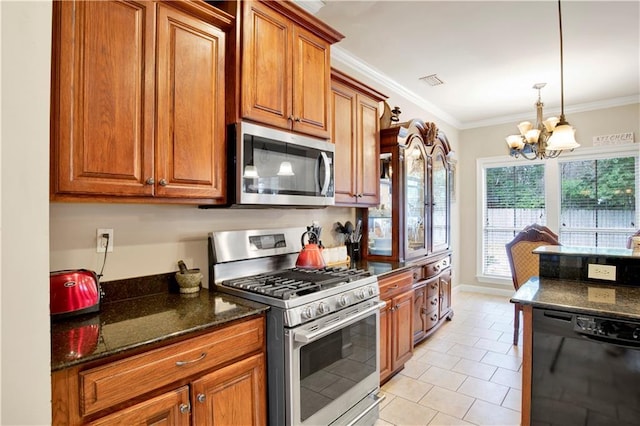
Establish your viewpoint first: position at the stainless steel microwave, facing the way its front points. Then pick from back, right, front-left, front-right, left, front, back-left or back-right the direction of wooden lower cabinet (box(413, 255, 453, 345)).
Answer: left

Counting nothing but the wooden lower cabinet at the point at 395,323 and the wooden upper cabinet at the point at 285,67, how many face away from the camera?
0

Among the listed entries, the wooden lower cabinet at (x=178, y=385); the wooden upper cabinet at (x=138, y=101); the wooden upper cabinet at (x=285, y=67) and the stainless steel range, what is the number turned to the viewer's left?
0

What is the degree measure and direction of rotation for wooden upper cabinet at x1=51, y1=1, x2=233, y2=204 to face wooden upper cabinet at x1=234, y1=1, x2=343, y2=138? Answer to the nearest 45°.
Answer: approximately 45° to its left

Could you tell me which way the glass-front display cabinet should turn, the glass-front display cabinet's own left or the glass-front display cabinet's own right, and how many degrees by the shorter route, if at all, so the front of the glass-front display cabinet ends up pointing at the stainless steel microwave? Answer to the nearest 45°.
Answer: approximately 90° to the glass-front display cabinet's own right

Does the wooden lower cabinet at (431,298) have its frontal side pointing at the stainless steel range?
no

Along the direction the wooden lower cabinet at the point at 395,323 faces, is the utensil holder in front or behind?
behind

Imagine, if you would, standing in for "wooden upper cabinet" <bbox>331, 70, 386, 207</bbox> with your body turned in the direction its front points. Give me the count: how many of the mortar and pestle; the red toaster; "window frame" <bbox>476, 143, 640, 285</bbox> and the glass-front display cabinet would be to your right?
2

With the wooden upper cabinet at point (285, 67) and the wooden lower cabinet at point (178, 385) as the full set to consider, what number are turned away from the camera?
0

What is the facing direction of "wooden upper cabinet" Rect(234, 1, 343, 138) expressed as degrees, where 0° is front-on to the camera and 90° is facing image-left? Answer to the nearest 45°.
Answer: approximately 315°

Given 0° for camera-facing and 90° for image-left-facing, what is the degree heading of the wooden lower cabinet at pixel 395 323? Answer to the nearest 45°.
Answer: approximately 315°

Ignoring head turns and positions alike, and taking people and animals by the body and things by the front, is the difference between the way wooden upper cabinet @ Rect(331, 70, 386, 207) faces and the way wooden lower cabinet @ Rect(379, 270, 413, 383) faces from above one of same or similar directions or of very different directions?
same or similar directions

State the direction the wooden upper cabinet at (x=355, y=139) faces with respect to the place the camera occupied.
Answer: facing the viewer and to the right of the viewer

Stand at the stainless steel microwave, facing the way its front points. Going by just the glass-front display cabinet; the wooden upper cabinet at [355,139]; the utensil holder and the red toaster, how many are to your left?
3

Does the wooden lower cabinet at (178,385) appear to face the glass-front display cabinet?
no

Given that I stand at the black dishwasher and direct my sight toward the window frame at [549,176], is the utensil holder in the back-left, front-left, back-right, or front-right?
front-left

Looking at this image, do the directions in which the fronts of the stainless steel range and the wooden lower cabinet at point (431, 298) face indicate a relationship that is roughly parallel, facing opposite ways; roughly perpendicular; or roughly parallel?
roughly parallel
